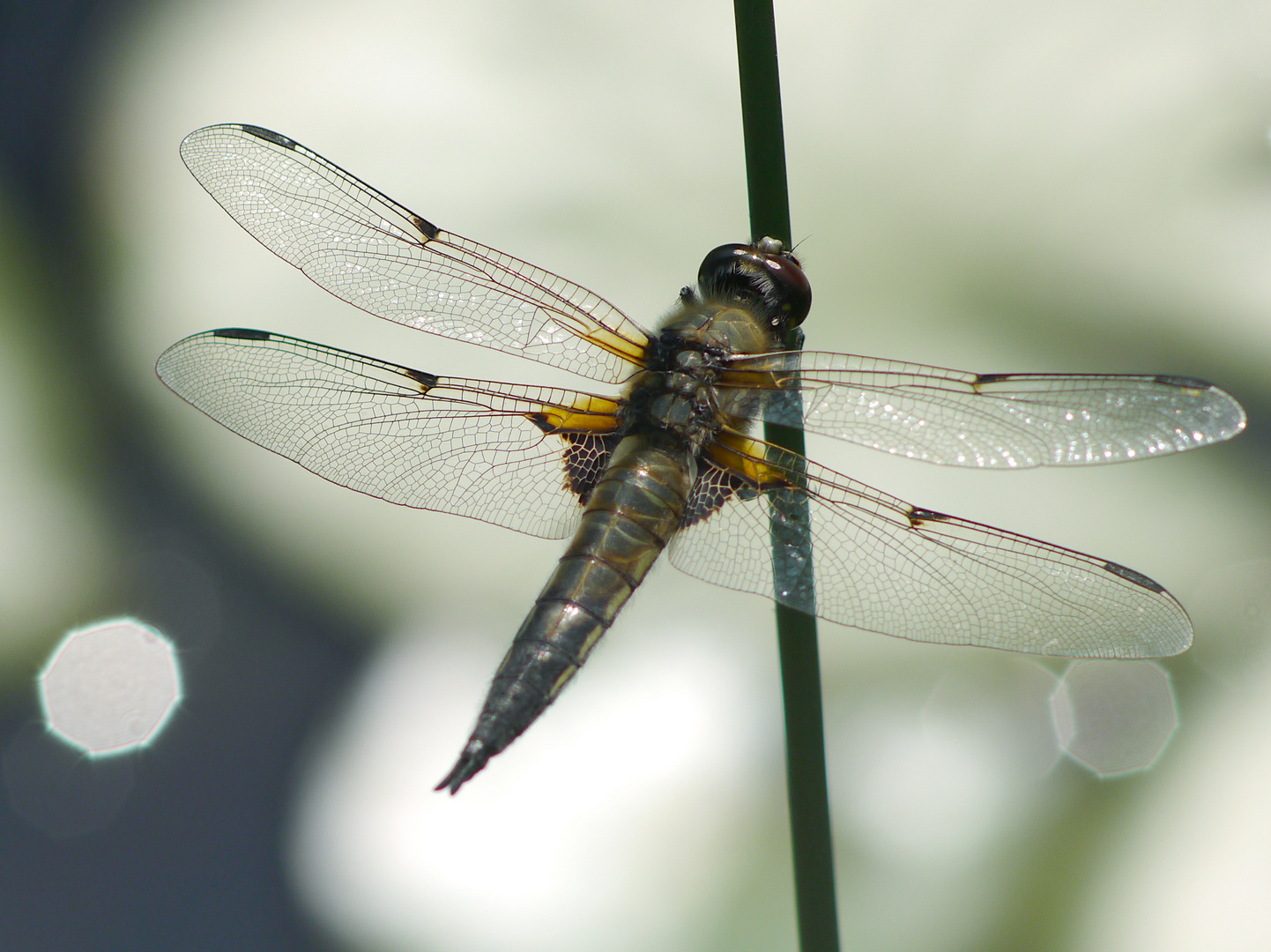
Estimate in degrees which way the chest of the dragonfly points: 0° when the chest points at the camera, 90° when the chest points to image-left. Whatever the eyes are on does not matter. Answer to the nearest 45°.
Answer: approximately 225°
